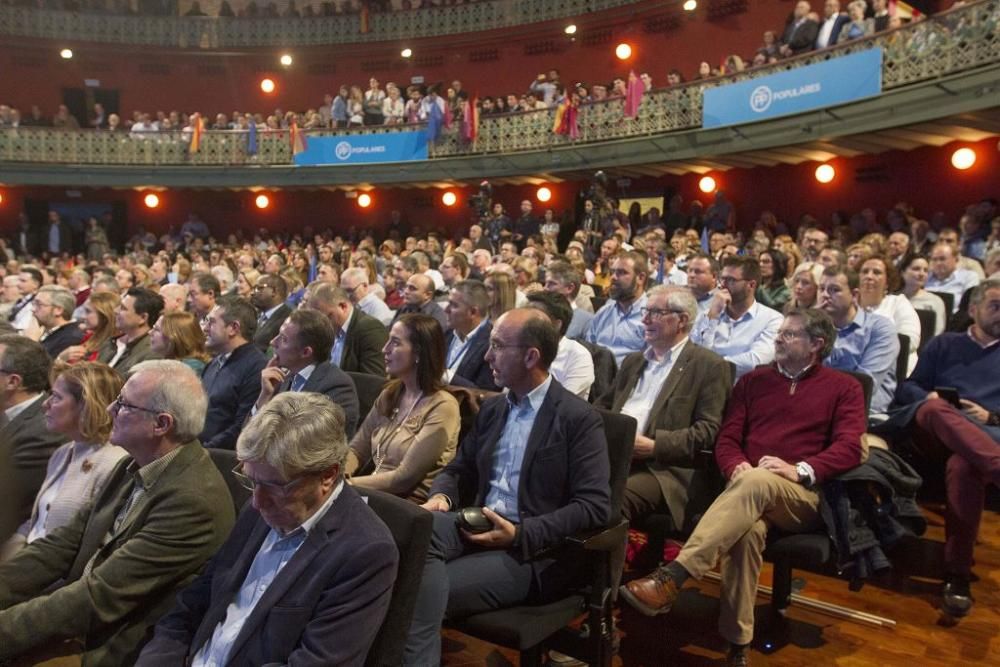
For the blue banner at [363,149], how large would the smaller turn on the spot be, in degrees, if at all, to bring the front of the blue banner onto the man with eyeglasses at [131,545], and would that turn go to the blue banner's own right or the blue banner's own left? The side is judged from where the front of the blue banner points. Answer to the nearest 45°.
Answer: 0° — it already faces them

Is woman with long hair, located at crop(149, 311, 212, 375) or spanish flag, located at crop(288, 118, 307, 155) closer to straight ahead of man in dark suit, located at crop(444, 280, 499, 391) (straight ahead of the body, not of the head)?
the woman with long hair

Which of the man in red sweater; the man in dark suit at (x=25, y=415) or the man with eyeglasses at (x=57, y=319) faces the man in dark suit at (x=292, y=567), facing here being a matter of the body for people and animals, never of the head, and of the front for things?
the man in red sweater

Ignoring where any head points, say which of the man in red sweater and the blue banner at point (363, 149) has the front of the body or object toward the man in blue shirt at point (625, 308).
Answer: the blue banner
